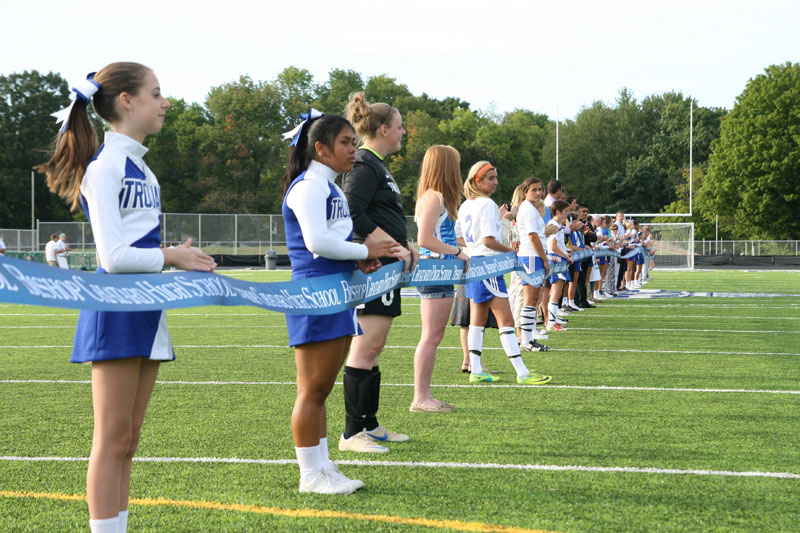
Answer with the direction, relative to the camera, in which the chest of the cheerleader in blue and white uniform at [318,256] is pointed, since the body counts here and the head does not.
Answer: to the viewer's right

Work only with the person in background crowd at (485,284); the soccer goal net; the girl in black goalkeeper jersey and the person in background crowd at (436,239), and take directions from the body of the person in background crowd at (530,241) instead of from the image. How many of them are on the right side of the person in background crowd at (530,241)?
3

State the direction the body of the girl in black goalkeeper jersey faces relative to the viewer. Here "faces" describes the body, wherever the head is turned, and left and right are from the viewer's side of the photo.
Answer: facing to the right of the viewer

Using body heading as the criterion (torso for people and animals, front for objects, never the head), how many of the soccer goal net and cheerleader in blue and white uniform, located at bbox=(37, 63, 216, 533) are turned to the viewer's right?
1

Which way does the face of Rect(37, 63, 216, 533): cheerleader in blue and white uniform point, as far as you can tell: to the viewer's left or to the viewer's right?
to the viewer's right

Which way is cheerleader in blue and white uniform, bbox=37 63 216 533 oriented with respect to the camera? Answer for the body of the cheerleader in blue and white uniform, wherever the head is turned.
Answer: to the viewer's right

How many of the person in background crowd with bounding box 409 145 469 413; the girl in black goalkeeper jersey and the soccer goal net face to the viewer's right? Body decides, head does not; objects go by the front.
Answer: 2
